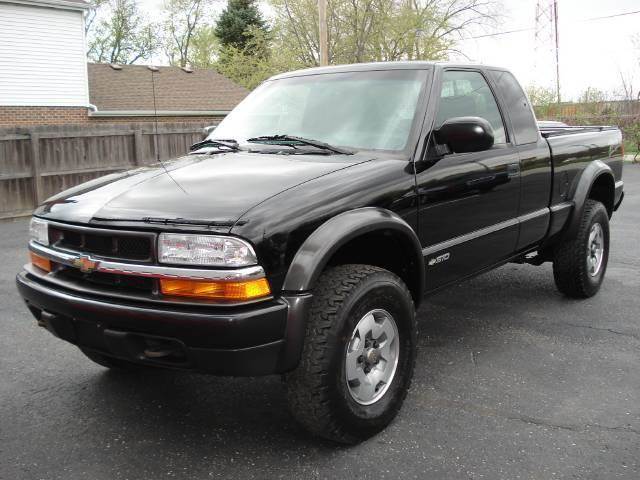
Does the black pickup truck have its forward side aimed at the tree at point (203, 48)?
no

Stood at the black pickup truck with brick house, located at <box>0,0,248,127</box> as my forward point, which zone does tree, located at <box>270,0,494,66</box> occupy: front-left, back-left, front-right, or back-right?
front-right

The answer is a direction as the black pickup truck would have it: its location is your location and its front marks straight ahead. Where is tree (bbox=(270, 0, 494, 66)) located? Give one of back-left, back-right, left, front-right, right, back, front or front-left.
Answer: back-right

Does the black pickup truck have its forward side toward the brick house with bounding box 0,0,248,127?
no

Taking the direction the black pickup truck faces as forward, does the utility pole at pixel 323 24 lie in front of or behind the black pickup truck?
behind

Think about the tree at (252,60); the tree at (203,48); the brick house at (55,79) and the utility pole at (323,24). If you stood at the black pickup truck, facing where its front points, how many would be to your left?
0

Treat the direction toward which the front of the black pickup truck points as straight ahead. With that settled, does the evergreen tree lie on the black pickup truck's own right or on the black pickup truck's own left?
on the black pickup truck's own right

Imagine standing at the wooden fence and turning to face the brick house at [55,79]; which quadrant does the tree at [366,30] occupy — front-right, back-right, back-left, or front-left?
front-right

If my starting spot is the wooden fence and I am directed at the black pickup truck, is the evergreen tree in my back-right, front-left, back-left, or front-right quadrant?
back-left

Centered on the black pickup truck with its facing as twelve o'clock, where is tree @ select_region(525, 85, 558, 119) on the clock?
The tree is roughly at 5 o'clock from the black pickup truck.

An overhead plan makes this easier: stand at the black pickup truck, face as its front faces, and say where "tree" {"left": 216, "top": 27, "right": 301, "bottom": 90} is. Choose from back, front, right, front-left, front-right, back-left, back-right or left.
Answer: back-right

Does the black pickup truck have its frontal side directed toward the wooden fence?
no

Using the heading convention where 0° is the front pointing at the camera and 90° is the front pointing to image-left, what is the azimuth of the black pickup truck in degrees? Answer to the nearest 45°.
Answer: approximately 45°
